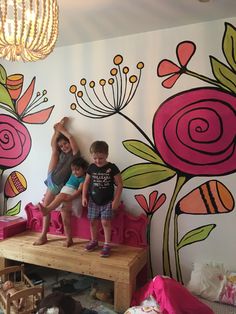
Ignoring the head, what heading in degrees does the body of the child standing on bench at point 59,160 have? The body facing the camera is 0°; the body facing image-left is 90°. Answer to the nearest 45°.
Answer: approximately 0°

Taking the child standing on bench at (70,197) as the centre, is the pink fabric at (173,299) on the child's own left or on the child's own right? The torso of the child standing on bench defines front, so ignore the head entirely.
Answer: on the child's own left

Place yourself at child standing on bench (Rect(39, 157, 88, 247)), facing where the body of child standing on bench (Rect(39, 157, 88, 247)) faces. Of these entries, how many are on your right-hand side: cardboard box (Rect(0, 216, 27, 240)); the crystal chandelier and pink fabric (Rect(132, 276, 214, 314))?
2

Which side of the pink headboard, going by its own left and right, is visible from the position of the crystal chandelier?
front

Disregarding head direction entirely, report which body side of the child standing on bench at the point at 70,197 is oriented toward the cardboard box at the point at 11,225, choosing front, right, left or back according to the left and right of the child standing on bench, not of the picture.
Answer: right

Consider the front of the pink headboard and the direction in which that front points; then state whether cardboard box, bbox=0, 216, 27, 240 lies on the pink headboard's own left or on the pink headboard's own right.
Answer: on the pink headboard's own right

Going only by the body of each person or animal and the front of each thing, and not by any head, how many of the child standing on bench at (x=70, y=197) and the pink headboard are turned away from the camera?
0

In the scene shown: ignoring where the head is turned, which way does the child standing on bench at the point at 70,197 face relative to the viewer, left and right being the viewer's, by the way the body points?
facing the viewer and to the left of the viewer

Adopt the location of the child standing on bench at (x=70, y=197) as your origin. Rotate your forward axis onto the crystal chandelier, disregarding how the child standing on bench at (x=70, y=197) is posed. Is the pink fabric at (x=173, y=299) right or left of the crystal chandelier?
left
